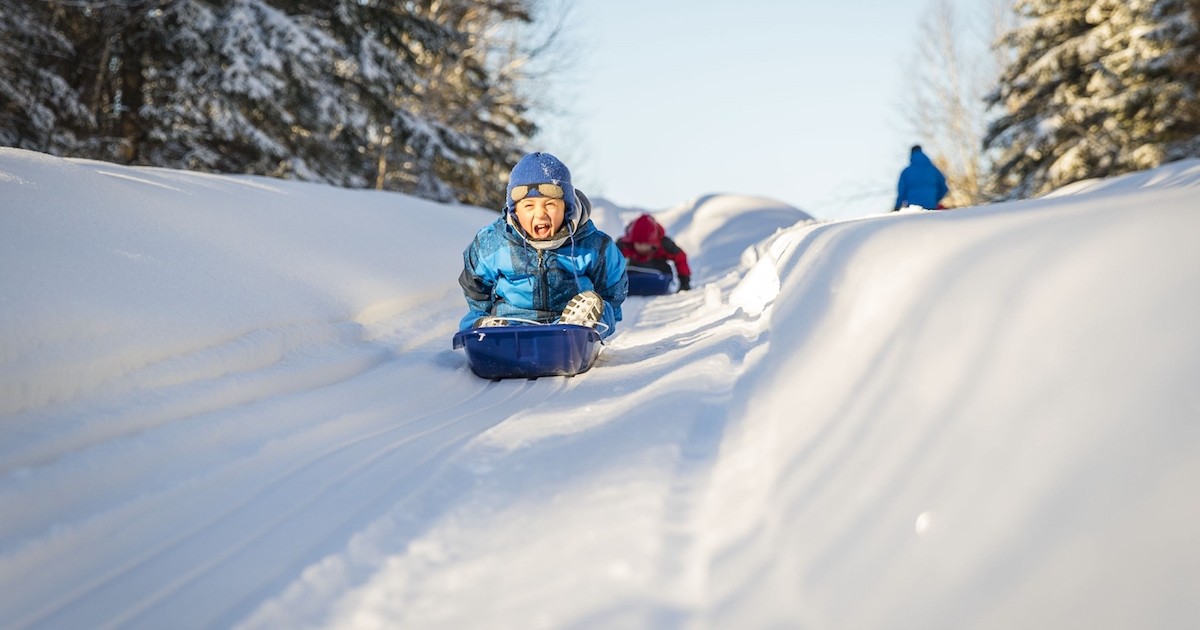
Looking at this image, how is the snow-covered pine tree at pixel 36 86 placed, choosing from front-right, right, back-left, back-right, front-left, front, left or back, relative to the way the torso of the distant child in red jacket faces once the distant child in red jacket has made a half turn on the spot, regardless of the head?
left

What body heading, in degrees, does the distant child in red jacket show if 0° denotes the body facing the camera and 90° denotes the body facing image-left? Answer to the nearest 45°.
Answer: approximately 0°

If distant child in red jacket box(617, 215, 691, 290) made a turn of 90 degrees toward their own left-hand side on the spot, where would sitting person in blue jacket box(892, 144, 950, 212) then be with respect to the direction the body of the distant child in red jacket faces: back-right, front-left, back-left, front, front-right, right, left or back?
front-left
